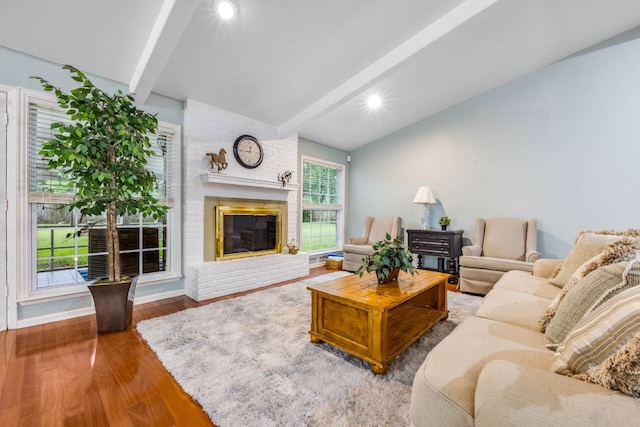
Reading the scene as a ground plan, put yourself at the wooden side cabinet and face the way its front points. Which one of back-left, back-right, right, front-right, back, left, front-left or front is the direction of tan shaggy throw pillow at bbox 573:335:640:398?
front-left

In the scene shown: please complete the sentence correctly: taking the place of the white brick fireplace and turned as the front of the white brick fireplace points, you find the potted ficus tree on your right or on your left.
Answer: on your right

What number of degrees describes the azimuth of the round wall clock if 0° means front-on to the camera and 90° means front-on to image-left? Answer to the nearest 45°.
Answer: approximately 315°

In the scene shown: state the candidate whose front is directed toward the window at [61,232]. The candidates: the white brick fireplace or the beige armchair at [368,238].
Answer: the beige armchair

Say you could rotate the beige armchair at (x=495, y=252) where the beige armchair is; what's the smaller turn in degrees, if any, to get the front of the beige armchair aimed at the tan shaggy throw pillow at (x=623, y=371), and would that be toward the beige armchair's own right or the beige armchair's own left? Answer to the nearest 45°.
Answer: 0° — it already faces it

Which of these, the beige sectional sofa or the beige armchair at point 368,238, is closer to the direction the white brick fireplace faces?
the beige sectional sofa

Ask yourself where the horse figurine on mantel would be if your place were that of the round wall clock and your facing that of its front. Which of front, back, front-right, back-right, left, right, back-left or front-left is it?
right

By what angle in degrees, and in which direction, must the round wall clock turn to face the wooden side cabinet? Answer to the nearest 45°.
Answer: approximately 45° to its left
